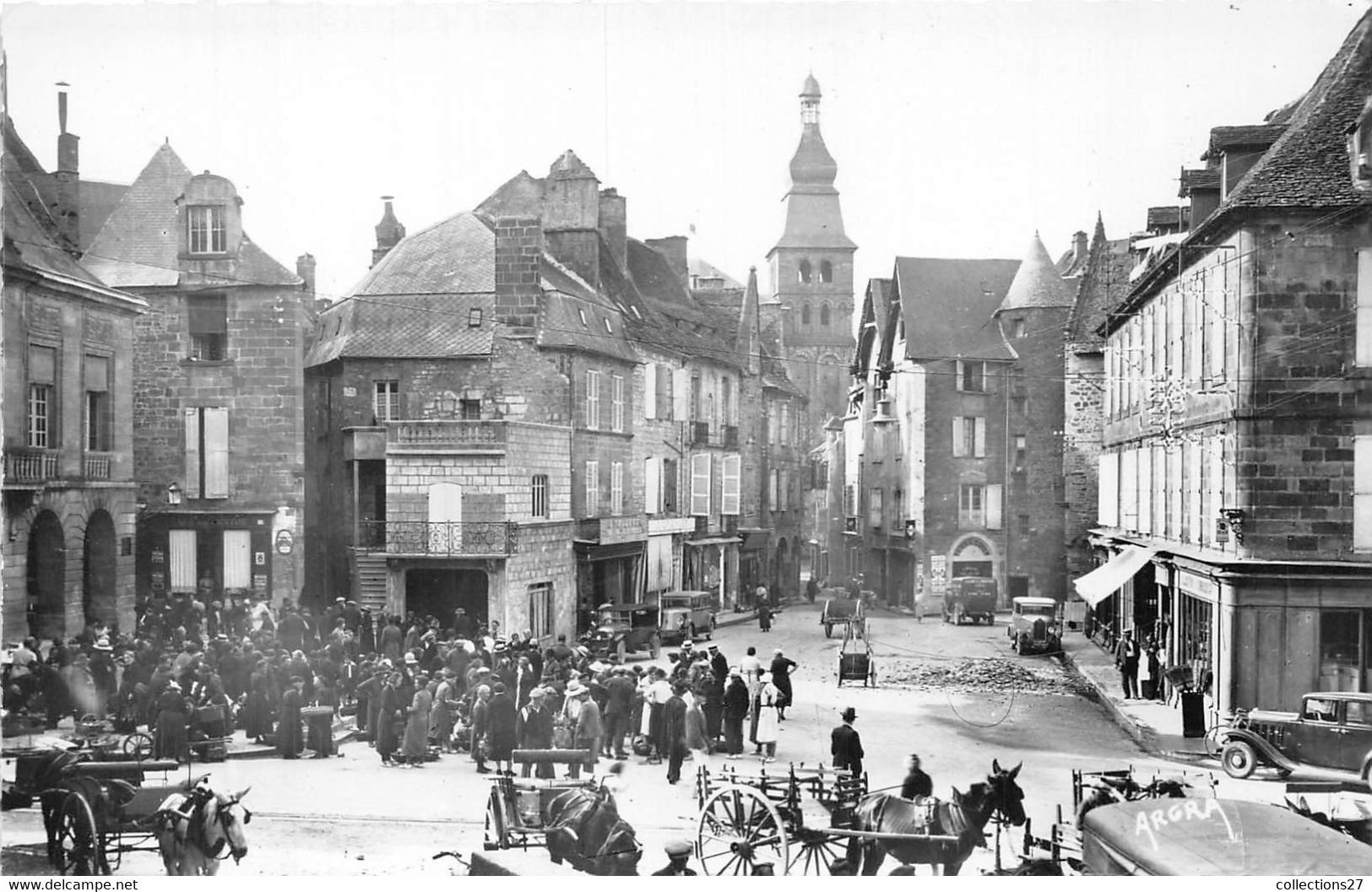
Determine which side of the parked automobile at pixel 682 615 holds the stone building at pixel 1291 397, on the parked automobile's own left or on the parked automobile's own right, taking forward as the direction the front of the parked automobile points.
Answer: on the parked automobile's own left

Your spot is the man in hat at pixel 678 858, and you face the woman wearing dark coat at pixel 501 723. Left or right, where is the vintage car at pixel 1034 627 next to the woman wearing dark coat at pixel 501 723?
right

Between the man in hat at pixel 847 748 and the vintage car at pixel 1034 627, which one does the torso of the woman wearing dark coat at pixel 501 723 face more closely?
the vintage car

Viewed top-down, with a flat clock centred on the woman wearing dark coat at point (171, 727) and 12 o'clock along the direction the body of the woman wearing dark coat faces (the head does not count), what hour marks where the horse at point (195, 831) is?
The horse is roughly at 6 o'clock from the woman wearing dark coat.

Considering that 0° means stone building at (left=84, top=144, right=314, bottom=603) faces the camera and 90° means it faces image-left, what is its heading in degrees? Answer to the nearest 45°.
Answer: approximately 0°

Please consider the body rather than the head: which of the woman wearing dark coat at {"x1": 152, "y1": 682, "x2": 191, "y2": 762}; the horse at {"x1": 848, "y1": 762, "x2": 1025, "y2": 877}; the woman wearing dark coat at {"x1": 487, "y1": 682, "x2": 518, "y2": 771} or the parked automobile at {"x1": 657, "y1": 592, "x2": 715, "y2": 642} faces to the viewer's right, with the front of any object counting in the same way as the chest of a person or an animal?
the horse

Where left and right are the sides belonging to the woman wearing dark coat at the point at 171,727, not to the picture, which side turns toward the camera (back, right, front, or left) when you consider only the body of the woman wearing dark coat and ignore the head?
back

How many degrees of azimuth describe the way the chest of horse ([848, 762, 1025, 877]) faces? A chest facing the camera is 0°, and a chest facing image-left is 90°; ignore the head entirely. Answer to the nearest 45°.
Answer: approximately 270°

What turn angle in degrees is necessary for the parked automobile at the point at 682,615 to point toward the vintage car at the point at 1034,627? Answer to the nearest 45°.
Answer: approximately 90° to its left

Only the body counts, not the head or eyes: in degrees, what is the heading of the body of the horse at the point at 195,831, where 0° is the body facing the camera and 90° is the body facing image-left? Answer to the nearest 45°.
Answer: approximately 315°

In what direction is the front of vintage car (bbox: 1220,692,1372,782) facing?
to the viewer's left

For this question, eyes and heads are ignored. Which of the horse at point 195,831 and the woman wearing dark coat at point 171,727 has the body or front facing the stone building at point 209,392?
the woman wearing dark coat
